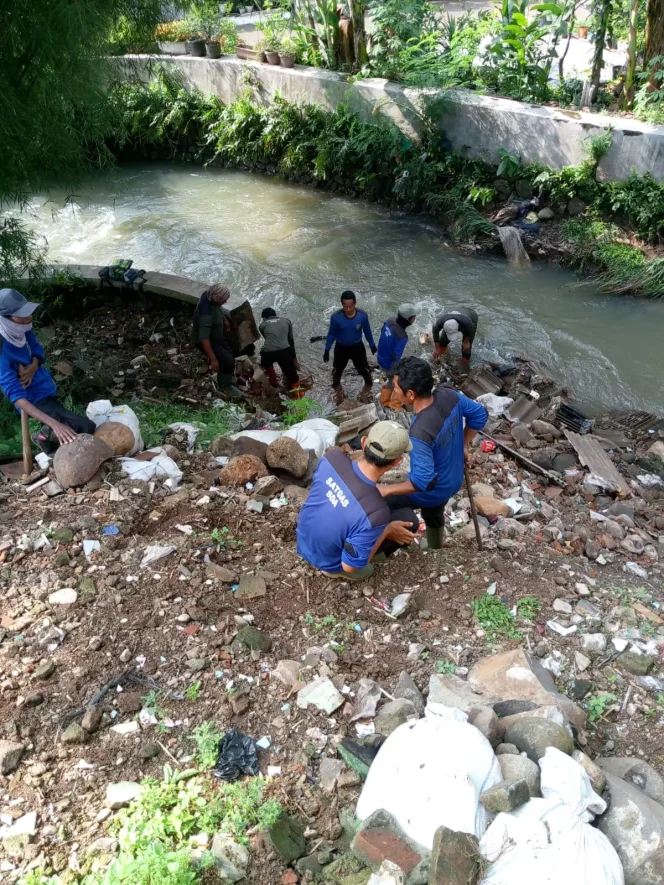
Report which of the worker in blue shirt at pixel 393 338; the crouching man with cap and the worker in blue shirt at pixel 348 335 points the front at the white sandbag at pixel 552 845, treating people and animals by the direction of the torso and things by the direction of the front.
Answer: the worker in blue shirt at pixel 348 335

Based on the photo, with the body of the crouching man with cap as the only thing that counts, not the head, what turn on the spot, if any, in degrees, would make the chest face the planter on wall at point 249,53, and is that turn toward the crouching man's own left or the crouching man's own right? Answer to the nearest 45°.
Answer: approximately 45° to the crouching man's own left

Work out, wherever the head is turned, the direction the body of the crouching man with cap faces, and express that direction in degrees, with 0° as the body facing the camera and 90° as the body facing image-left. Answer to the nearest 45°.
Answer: approximately 225°

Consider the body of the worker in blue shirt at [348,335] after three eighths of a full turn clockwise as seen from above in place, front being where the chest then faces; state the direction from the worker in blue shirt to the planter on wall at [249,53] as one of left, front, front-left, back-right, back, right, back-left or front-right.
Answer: front-right

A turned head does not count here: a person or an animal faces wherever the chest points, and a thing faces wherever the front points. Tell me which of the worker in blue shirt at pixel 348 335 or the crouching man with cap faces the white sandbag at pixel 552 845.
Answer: the worker in blue shirt
